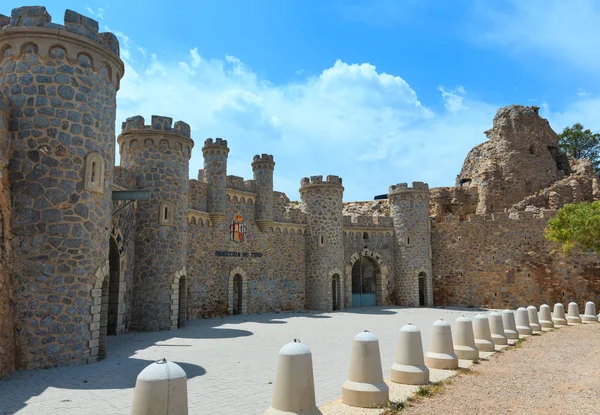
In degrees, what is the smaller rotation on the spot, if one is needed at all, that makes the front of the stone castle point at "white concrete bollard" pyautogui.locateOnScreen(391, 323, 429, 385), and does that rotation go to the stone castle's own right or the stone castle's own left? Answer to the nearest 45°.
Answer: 0° — it already faces it

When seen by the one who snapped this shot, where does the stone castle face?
facing the viewer and to the right of the viewer

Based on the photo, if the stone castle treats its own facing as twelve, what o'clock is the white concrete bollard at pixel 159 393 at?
The white concrete bollard is roughly at 1 o'clock from the stone castle.

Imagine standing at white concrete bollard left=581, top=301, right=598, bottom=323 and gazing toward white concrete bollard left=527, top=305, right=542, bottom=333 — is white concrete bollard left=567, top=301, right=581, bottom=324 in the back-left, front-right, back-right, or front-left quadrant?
front-right

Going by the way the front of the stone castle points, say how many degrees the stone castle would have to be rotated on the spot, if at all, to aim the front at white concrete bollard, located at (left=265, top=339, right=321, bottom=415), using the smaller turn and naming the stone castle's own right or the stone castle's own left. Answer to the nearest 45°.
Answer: approximately 45° to the stone castle's own right
